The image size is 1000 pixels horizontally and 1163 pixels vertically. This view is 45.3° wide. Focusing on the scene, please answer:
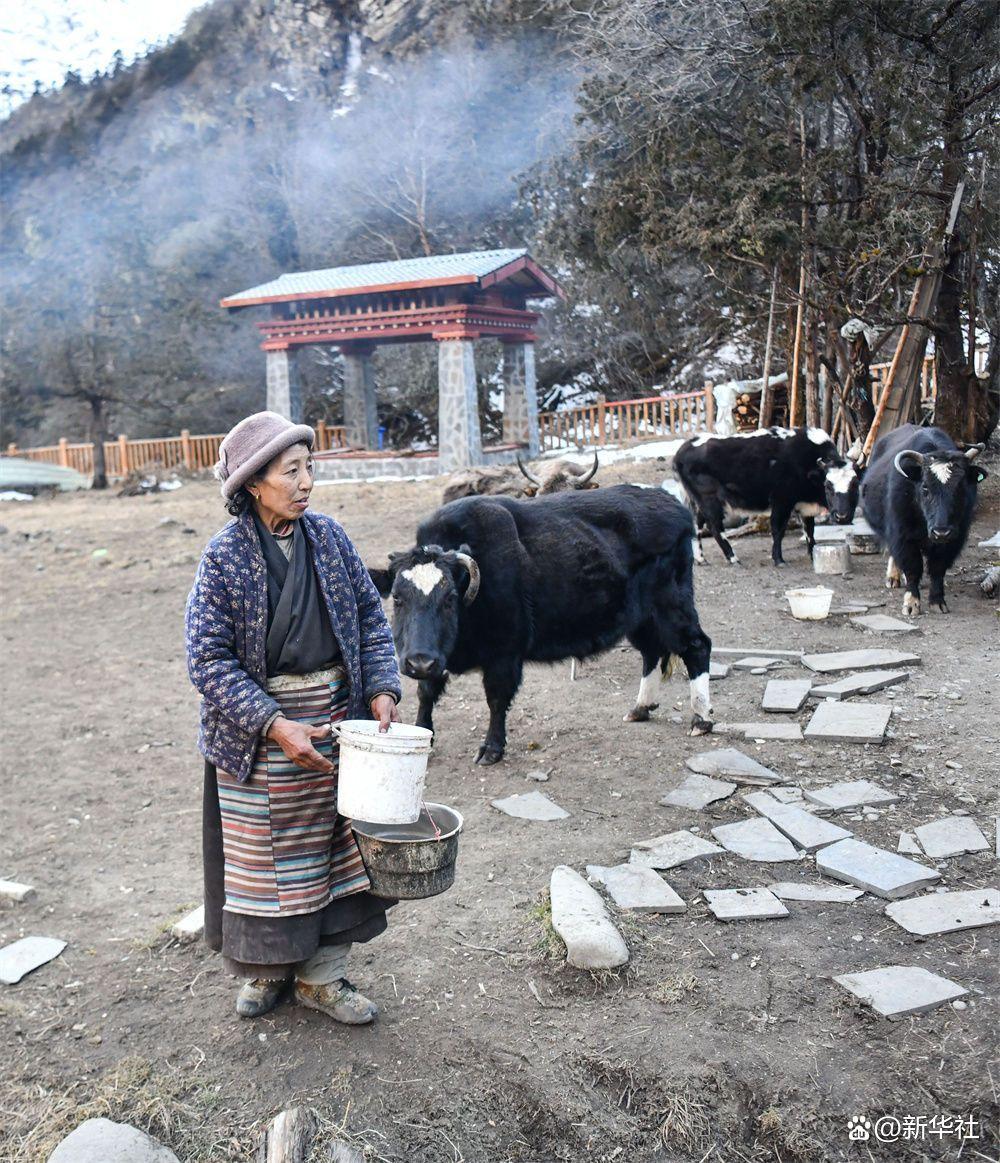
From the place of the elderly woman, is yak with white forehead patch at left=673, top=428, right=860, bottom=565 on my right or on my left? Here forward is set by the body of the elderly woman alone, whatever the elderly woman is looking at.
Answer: on my left

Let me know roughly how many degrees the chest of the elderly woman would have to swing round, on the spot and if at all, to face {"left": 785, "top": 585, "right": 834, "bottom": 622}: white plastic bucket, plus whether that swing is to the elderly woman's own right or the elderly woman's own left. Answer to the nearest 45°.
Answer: approximately 90° to the elderly woman's own left

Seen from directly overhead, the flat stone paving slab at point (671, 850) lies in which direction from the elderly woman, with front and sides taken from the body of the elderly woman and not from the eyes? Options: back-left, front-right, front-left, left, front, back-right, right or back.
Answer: left

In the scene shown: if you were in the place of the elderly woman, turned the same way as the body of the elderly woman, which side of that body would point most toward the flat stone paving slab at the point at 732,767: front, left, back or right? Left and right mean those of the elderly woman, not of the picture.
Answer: left

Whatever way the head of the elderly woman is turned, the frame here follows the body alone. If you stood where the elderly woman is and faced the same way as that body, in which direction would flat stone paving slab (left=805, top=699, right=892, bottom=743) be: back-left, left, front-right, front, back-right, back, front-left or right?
left

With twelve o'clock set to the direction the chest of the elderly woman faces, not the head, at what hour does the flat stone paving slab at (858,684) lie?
The flat stone paving slab is roughly at 9 o'clock from the elderly woman.

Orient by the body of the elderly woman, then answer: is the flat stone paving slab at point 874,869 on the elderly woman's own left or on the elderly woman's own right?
on the elderly woman's own left

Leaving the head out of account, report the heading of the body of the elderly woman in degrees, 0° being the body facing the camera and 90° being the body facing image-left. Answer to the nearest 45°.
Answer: approximately 315°

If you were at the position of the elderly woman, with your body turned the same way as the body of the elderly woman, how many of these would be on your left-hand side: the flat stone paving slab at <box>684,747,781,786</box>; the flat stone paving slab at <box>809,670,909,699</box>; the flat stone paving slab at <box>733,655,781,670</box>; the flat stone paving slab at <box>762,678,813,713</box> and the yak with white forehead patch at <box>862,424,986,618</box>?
5
